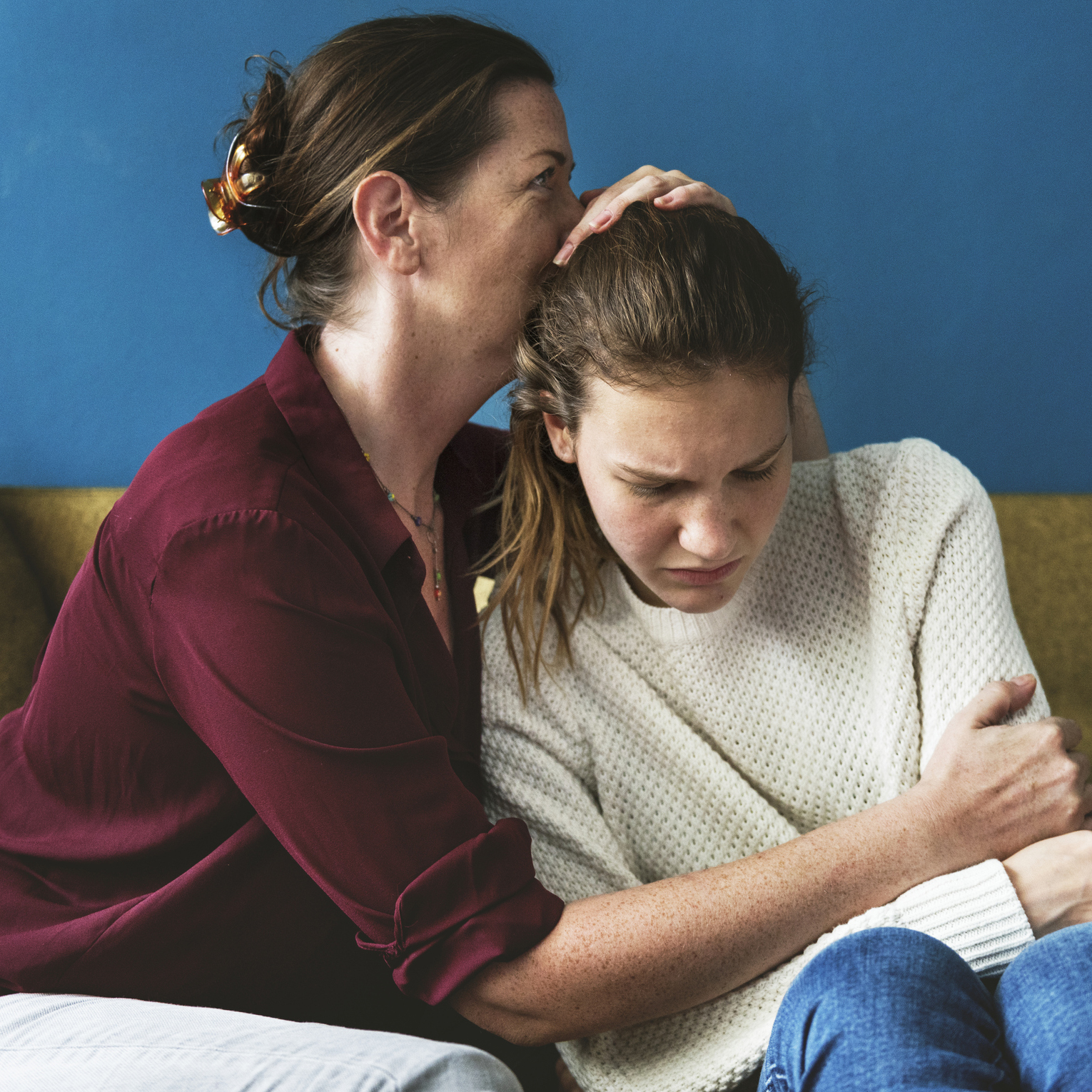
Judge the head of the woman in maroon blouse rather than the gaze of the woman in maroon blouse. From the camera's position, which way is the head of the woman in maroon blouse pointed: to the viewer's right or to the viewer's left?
to the viewer's right

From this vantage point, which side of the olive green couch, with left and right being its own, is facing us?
front

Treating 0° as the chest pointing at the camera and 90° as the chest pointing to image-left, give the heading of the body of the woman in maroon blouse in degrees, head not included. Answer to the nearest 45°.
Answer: approximately 270°
